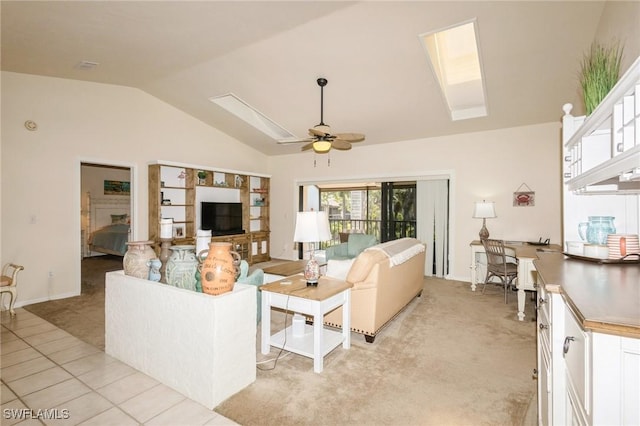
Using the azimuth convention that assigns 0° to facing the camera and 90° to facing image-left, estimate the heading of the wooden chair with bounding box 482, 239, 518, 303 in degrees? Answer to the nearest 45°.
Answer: approximately 225°

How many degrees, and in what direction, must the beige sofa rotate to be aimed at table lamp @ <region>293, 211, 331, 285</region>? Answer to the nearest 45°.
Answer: approximately 90° to its left

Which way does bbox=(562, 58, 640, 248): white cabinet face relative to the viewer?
to the viewer's left

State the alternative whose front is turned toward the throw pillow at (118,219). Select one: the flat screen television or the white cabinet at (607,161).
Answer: the white cabinet

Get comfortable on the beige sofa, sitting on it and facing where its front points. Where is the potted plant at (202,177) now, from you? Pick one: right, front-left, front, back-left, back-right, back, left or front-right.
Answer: front

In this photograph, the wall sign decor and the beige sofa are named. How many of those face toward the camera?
1

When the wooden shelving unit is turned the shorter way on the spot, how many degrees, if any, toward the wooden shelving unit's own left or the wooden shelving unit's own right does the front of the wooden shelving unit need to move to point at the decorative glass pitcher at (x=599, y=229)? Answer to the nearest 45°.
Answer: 0° — it already faces it

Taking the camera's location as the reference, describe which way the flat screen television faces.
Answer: facing the viewer and to the right of the viewer

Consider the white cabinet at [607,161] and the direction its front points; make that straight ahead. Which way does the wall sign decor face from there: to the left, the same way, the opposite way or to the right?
to the left

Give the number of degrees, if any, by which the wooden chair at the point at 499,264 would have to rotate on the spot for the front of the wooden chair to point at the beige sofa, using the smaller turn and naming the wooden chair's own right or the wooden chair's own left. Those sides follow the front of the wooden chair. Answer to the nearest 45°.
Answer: approximately 180°

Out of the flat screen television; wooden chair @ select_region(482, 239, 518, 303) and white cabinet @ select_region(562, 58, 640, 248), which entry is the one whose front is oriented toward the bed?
the white cabinet

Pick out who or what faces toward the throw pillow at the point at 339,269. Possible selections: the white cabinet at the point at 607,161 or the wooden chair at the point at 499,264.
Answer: the white cabinet

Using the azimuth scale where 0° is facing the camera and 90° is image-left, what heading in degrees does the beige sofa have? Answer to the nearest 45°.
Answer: approximately 135°

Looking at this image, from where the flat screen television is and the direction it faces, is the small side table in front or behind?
in front

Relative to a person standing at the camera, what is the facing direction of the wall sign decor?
facing the viewer
